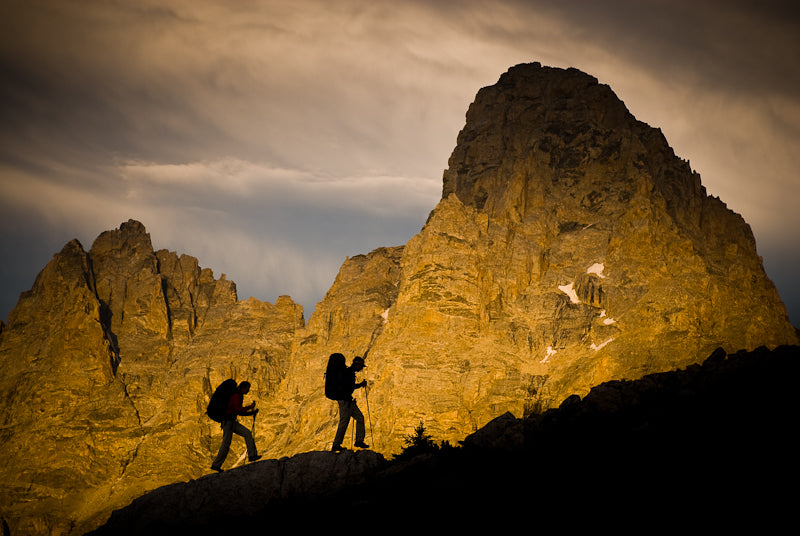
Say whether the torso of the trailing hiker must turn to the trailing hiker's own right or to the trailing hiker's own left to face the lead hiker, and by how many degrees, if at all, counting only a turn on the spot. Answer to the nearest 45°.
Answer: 0° — they already face them

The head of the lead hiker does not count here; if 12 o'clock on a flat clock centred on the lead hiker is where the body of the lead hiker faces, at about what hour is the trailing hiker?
The trailing hiker is roughly at 6 o'clock from the lead hiker.

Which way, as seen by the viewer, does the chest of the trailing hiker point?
to the viewer's right

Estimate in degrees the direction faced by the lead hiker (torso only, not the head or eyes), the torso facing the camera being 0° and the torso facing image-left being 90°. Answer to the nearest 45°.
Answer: approximately 270°

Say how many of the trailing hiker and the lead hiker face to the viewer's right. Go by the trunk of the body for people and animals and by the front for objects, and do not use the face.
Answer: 2
